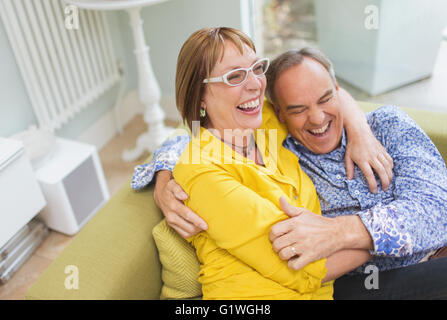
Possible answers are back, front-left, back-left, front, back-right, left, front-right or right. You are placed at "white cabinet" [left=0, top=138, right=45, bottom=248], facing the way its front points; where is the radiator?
left

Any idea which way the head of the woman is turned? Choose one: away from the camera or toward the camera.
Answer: toward the camera

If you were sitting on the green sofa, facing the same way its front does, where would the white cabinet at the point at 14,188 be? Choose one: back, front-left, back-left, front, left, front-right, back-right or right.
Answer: back-right

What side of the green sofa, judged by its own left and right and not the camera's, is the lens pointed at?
front

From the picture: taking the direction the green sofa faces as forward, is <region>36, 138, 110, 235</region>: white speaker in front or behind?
behind

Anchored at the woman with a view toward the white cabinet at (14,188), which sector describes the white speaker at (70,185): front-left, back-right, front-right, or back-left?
front-right

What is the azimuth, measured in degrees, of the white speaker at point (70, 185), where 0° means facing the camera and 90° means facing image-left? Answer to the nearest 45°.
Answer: approximately 315°

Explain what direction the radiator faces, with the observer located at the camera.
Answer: facing the viewer and to the right of the viewer

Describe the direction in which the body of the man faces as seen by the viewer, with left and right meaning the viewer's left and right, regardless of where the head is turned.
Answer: facing the viewer and to the left of the viewer

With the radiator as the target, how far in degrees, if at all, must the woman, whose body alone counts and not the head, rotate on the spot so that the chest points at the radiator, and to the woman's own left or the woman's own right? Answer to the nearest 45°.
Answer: approximately 180°
